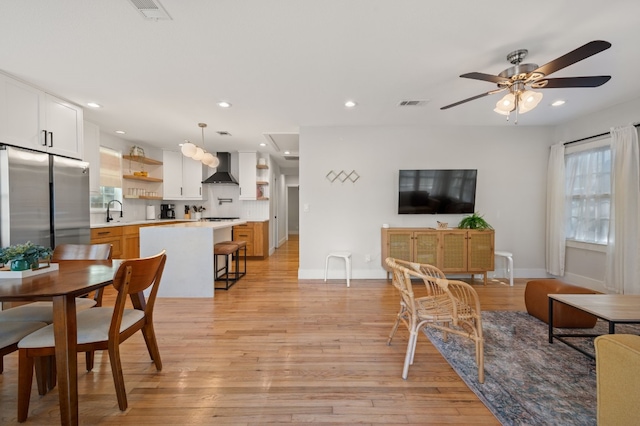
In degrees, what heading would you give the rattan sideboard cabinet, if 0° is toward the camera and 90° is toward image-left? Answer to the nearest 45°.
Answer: approximately 0°

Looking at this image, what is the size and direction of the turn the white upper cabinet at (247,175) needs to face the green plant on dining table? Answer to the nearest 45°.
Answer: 0° — it already faces it

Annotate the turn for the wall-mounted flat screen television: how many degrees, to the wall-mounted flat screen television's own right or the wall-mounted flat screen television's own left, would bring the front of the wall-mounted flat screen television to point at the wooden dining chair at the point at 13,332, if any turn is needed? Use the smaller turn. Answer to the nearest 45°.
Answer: approximately 45° to the wall-mounted flat screen television's own right

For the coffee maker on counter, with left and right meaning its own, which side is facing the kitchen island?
front

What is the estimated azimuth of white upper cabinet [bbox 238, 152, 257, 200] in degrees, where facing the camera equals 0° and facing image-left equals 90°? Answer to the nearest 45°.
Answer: approximately 0°

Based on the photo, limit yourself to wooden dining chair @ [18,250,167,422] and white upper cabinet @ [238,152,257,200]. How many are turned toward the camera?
1

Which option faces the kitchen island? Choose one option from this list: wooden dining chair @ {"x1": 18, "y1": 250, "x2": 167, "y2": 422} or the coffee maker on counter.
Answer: the coffee maker on counter

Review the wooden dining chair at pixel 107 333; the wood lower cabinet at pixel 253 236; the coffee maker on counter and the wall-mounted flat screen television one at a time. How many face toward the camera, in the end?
3

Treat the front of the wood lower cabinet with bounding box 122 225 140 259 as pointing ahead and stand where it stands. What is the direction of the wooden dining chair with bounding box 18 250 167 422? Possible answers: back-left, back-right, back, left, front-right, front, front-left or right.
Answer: front-right

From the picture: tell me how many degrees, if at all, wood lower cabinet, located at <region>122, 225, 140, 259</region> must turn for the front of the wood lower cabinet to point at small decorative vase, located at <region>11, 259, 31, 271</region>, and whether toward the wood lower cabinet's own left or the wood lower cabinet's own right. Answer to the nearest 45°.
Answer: approximately 45° to the wood lower cabinet's own right

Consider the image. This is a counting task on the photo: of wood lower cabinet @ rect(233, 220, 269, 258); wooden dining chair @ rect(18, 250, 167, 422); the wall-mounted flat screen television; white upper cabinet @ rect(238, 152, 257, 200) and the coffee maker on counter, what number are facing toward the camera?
4

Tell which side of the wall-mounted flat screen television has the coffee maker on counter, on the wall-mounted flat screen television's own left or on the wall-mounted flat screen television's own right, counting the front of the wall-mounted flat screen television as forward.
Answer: on the wall-mounted flat screen television's own right

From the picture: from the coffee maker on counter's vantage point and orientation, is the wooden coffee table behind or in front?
in front
